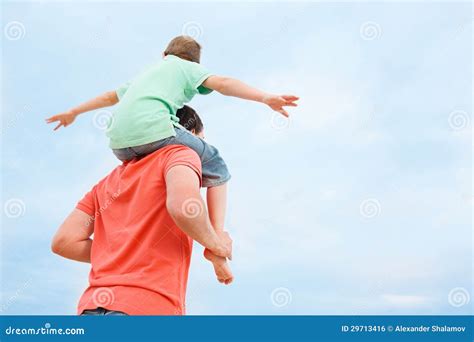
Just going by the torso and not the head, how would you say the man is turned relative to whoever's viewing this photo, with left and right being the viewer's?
facing away from the viewer and to the right of the viewer

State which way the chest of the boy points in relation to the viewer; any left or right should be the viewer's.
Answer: facing away from the viewer and to the right of the viewer
